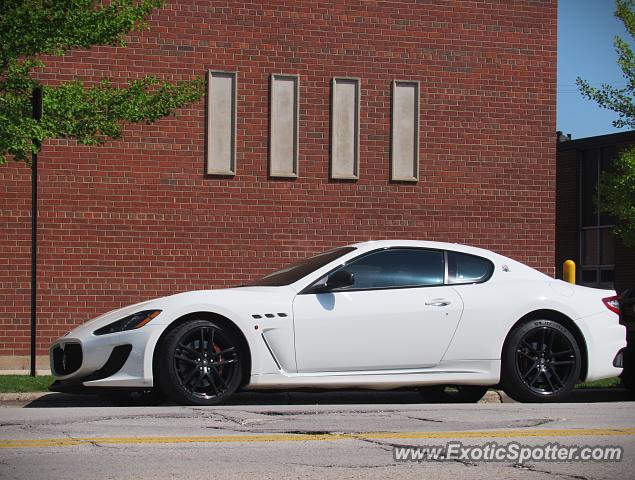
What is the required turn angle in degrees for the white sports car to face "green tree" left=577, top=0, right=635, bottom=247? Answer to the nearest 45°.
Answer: approximately 90° to its right

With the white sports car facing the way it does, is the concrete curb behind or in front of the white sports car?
in front

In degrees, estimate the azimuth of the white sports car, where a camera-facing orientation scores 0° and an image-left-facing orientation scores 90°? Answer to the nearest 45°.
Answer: approximately 90°

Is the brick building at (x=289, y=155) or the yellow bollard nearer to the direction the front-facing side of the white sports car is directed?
the brick building

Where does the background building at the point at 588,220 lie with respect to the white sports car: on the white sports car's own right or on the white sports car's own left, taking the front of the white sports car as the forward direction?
on the white sports car's own right

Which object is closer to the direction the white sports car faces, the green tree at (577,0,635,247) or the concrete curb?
the concrete curb

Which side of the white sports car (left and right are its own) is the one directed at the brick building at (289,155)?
right

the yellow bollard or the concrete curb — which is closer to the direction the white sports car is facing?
the concrete curb

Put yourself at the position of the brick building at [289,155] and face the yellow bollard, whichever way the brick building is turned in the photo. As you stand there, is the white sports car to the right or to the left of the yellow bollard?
right
